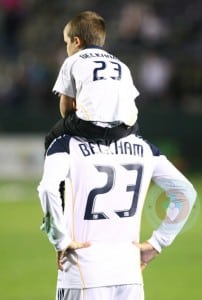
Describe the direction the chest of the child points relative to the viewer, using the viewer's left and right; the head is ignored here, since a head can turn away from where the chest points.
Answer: facing away from the viewer and to the left of the viewer

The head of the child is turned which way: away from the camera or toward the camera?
away from the camera
